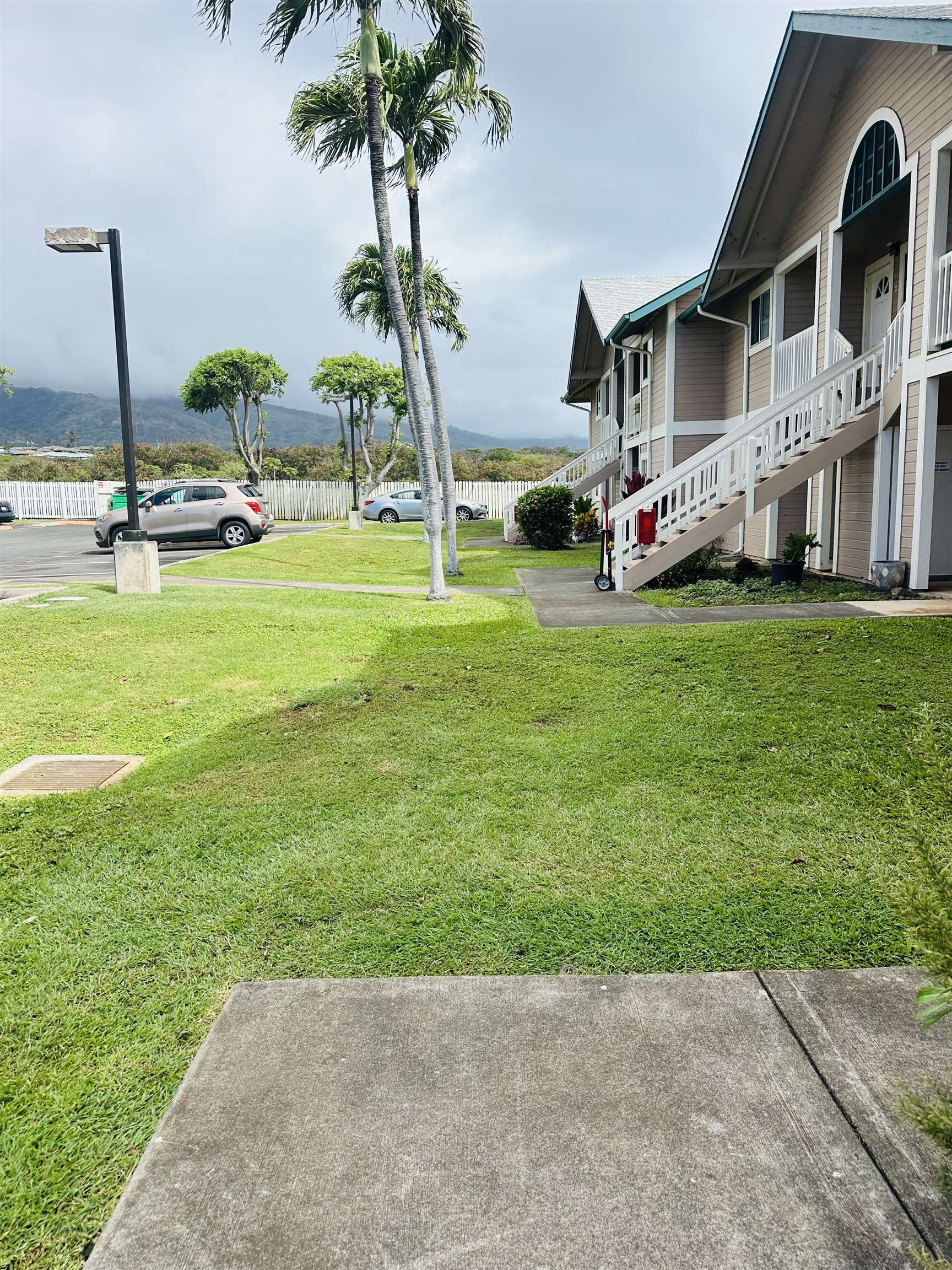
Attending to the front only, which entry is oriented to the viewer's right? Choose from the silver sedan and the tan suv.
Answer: the silver sedan

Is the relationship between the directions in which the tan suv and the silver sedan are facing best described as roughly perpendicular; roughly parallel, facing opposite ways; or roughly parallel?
roughly parallel, facing opposite ways

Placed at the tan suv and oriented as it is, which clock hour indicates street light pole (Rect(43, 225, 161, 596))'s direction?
The street light pole is roughly at 9 o'clock from the tan suv.

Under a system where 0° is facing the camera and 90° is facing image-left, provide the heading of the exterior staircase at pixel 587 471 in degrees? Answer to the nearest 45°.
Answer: approximately 90°

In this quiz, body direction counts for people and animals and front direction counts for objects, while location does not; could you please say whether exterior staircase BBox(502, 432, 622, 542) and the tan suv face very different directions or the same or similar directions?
same or similar directions

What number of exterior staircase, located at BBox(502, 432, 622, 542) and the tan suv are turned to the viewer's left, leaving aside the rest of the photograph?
2

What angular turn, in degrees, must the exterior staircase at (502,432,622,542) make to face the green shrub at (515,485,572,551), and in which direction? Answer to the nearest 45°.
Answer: approximately 90° to its left

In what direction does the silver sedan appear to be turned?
to the viewer's right

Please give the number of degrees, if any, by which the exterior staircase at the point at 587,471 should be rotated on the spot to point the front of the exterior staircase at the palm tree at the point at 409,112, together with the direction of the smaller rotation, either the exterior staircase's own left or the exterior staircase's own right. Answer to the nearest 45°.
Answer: approximately 90° to the exterior staircase's own left

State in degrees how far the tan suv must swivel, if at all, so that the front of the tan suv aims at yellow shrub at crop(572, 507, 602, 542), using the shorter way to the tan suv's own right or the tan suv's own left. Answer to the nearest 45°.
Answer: approximately 180°

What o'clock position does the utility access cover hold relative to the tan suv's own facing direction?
The utility access cover is roughly at 9 o'clock from the tan suv.

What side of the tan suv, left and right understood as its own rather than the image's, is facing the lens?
left
